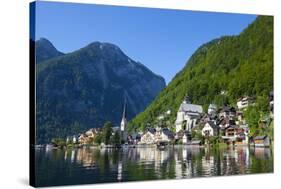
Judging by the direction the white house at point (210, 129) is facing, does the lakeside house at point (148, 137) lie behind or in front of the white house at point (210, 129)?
in front

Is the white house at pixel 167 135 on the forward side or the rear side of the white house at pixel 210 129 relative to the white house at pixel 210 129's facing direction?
on the forward side

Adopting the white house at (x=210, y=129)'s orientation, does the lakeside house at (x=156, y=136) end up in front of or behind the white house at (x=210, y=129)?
in front
